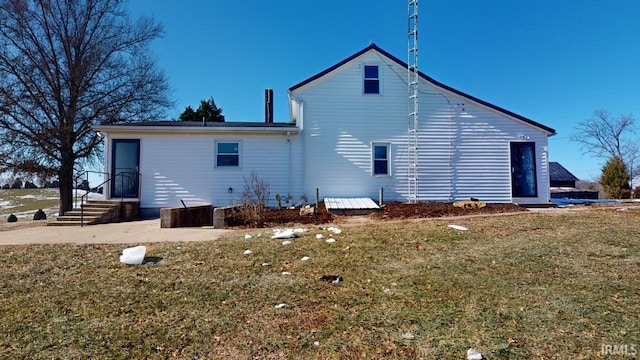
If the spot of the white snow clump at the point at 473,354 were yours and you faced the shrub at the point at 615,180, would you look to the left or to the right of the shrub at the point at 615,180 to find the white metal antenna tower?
left

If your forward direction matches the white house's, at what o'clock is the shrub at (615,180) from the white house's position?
The shrub is roughly at 8 o'clock from the white house.

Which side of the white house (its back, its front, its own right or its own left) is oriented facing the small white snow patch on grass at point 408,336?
front

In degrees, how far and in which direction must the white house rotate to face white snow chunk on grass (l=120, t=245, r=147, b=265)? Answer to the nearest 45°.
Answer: approximately 45° to its right

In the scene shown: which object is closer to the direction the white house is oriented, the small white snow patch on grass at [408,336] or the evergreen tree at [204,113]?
the small white snow patch on grass

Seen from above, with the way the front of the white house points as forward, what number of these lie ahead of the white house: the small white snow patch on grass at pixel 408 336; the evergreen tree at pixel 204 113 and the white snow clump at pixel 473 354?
2
